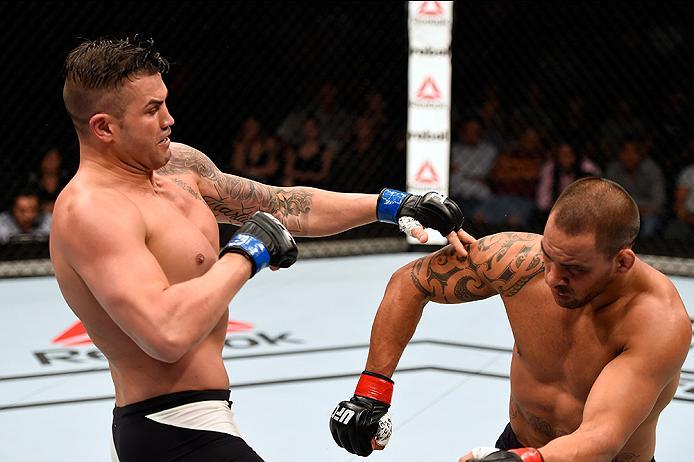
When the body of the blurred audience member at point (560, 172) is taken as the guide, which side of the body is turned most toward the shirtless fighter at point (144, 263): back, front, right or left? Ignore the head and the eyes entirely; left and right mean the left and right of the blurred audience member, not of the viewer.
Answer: front

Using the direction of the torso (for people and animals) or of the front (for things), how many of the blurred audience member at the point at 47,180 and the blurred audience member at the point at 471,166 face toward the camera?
2

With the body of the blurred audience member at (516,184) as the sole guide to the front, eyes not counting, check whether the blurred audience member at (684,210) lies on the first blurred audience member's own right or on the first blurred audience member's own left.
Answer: on the first blurred audience member's own left

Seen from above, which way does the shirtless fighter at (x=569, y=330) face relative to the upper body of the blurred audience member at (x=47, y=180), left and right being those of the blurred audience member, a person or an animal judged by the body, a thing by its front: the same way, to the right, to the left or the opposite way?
to the right

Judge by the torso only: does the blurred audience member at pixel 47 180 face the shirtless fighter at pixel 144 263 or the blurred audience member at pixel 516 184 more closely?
the shirtless fighter

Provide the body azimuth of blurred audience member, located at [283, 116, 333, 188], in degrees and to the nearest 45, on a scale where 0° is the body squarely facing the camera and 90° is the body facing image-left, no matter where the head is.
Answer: approximately 0°

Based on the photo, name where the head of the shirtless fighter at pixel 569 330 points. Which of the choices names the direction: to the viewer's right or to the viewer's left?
to the viewer's left
